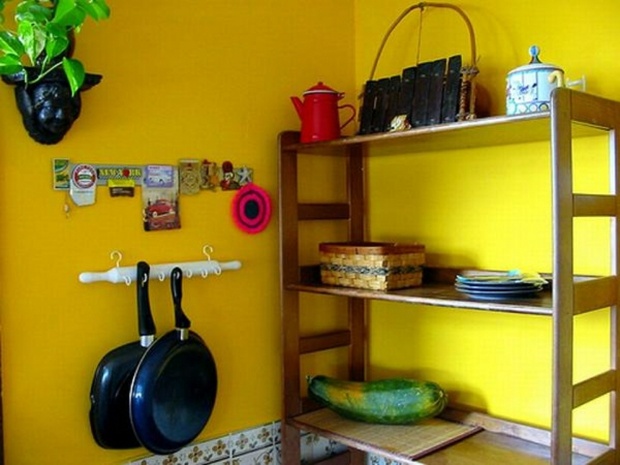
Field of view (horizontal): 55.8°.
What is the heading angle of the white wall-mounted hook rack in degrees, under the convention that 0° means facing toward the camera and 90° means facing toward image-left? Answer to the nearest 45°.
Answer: approximately 315°

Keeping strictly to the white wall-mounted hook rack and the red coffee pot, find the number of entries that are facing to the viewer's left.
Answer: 1

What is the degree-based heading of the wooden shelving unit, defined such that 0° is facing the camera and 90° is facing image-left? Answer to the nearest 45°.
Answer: approximately 45°

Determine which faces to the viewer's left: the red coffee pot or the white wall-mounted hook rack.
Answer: the red coffee pot

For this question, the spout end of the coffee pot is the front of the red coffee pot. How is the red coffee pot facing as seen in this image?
to the viewer's left
